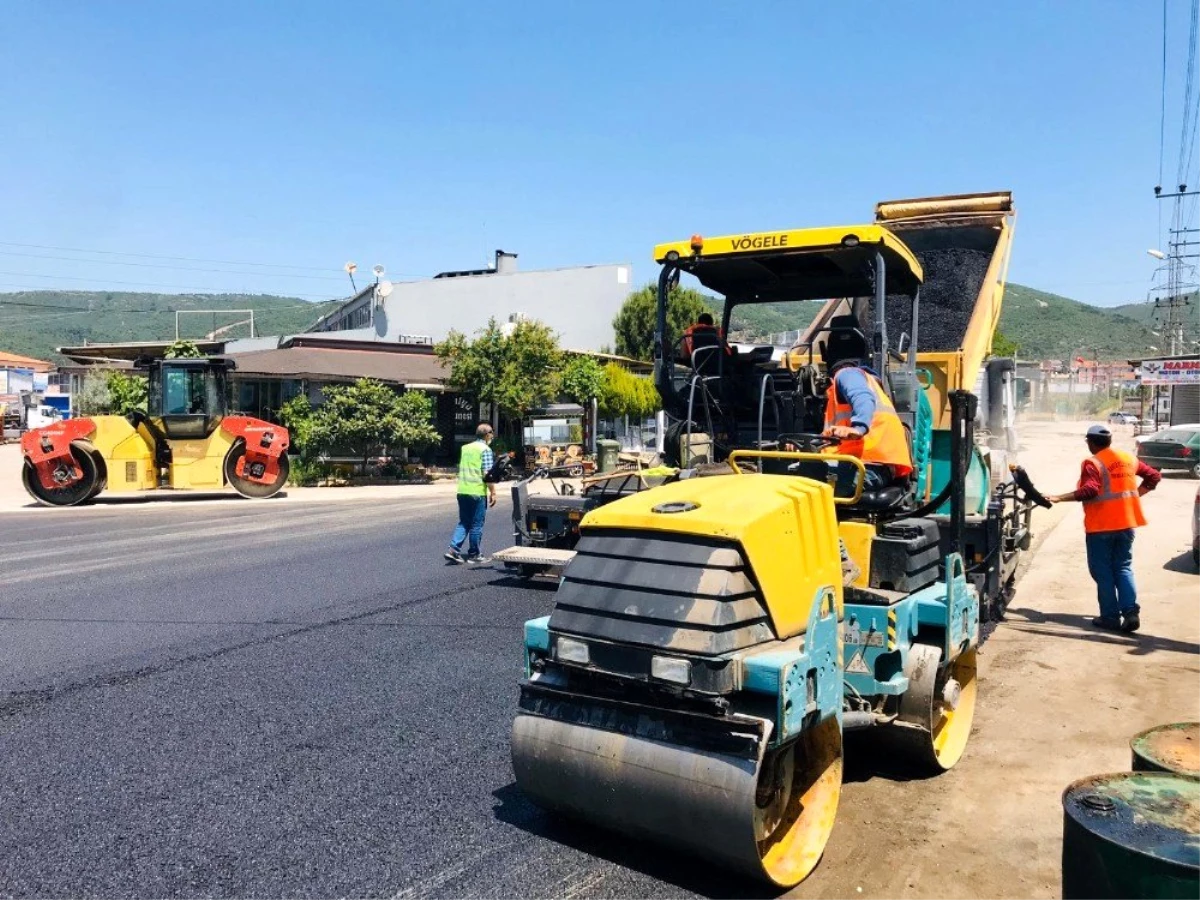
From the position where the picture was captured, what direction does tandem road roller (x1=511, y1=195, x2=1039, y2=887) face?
facing the viewer and to the left of the viewer

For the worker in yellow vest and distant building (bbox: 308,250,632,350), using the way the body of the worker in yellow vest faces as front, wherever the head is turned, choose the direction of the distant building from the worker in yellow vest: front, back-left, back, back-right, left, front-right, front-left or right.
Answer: front-left

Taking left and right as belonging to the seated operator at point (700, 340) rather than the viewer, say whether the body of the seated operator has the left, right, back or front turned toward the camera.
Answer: back

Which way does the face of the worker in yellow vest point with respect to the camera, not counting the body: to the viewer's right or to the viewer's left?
to the viewer's right

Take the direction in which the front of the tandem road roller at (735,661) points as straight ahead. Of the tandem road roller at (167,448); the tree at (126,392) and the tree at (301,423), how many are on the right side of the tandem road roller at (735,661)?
3

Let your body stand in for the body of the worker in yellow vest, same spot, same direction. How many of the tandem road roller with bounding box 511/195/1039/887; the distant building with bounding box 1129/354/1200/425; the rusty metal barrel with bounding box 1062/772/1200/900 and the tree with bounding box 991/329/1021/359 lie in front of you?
2

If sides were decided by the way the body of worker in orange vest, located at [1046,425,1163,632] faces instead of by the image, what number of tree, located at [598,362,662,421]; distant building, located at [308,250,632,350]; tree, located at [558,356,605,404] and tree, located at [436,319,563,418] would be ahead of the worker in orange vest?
4

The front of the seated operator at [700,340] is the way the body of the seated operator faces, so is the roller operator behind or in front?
behind

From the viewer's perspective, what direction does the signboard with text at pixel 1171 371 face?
toward the camera

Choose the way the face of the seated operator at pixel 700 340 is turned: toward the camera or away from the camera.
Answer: away from the camera

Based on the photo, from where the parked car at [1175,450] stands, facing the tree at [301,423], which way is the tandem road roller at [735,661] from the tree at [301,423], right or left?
left

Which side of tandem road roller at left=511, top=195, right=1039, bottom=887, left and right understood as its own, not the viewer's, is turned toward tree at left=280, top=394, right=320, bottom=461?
right
